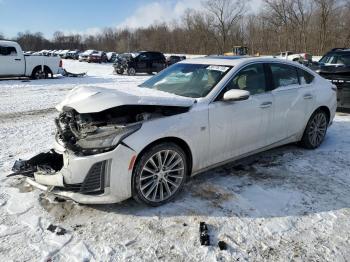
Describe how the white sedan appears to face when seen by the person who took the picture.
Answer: facing the viewer and to the left of the viewer

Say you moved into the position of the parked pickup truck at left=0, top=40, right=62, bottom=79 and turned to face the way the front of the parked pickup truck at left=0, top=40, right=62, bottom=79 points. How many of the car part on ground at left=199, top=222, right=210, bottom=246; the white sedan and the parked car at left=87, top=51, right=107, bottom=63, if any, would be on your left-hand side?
2

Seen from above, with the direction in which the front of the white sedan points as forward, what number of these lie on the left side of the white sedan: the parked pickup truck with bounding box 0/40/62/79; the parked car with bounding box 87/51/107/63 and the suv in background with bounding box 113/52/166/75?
0

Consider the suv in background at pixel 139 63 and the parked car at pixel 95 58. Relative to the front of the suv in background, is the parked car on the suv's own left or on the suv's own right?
on the suv's own right

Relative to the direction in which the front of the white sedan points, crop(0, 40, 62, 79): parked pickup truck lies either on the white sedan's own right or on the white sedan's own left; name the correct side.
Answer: on the white sedan's own right

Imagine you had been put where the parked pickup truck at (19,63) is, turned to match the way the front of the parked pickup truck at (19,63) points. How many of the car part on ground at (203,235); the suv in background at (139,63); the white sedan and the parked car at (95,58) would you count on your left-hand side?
2

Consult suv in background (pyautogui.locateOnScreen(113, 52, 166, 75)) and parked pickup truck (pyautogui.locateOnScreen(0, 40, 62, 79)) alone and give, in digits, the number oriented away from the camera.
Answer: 0

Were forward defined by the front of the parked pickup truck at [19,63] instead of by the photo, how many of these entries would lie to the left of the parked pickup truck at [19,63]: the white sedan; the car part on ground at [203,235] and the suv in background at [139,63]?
2

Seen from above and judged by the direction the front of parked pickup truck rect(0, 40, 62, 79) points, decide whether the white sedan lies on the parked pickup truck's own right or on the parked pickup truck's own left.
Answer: on the parked pickup truck's own left

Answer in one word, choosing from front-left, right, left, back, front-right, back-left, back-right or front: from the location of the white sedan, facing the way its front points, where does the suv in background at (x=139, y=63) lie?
back-right

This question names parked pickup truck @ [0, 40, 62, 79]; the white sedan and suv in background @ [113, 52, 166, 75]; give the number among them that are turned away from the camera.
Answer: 0

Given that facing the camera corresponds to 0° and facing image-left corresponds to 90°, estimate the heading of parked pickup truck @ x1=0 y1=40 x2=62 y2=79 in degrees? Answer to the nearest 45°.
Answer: approximately 90°

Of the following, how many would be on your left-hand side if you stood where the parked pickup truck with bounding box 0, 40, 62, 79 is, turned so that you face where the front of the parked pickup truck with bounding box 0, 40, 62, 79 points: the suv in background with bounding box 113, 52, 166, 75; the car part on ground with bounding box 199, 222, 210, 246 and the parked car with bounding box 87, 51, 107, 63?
1

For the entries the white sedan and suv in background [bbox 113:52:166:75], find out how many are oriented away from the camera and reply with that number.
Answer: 0

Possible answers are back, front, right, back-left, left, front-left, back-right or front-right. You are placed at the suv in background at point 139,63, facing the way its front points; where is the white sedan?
front-left

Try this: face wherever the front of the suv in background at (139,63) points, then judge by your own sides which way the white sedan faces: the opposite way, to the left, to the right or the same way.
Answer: the same way

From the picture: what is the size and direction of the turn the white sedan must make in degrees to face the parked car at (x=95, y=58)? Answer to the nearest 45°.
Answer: approximately 135° to its right
